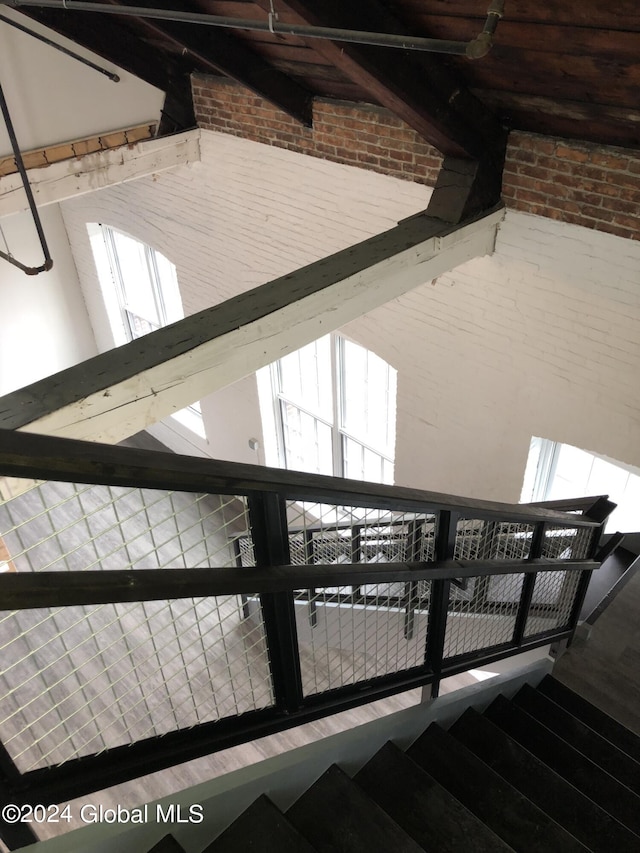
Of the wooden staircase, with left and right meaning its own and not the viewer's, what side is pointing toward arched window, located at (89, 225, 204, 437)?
left

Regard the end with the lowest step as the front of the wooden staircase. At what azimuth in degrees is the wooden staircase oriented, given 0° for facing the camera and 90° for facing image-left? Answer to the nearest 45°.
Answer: approximately 225°

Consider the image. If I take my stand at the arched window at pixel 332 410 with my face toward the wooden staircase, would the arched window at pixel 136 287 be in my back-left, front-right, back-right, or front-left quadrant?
back-right

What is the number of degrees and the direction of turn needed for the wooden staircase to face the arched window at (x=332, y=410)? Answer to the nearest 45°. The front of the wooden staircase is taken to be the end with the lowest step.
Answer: approximately 45° to its left

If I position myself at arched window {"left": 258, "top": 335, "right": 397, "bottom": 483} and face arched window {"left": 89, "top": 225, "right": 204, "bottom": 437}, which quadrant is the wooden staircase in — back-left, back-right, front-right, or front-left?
back-left
